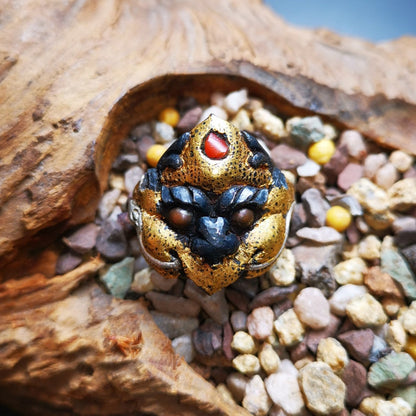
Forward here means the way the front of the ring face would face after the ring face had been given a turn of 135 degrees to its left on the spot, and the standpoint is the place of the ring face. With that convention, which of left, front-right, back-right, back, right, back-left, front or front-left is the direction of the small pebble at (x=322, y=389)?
front-right

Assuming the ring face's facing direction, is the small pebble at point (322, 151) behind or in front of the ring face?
behind

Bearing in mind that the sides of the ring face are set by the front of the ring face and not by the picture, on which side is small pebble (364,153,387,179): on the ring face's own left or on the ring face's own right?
on the ring face's own left

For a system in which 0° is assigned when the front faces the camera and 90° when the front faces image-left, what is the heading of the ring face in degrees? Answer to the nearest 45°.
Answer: approximately 0°

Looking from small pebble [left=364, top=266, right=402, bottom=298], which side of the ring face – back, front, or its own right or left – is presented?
left

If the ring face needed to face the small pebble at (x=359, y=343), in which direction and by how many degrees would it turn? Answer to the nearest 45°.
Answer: approximately 90° to its left
